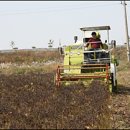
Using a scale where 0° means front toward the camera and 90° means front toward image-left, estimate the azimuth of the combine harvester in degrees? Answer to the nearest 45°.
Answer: approximately 0°

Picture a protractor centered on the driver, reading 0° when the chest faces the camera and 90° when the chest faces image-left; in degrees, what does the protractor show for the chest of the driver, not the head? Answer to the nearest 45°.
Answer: approximately 0°
